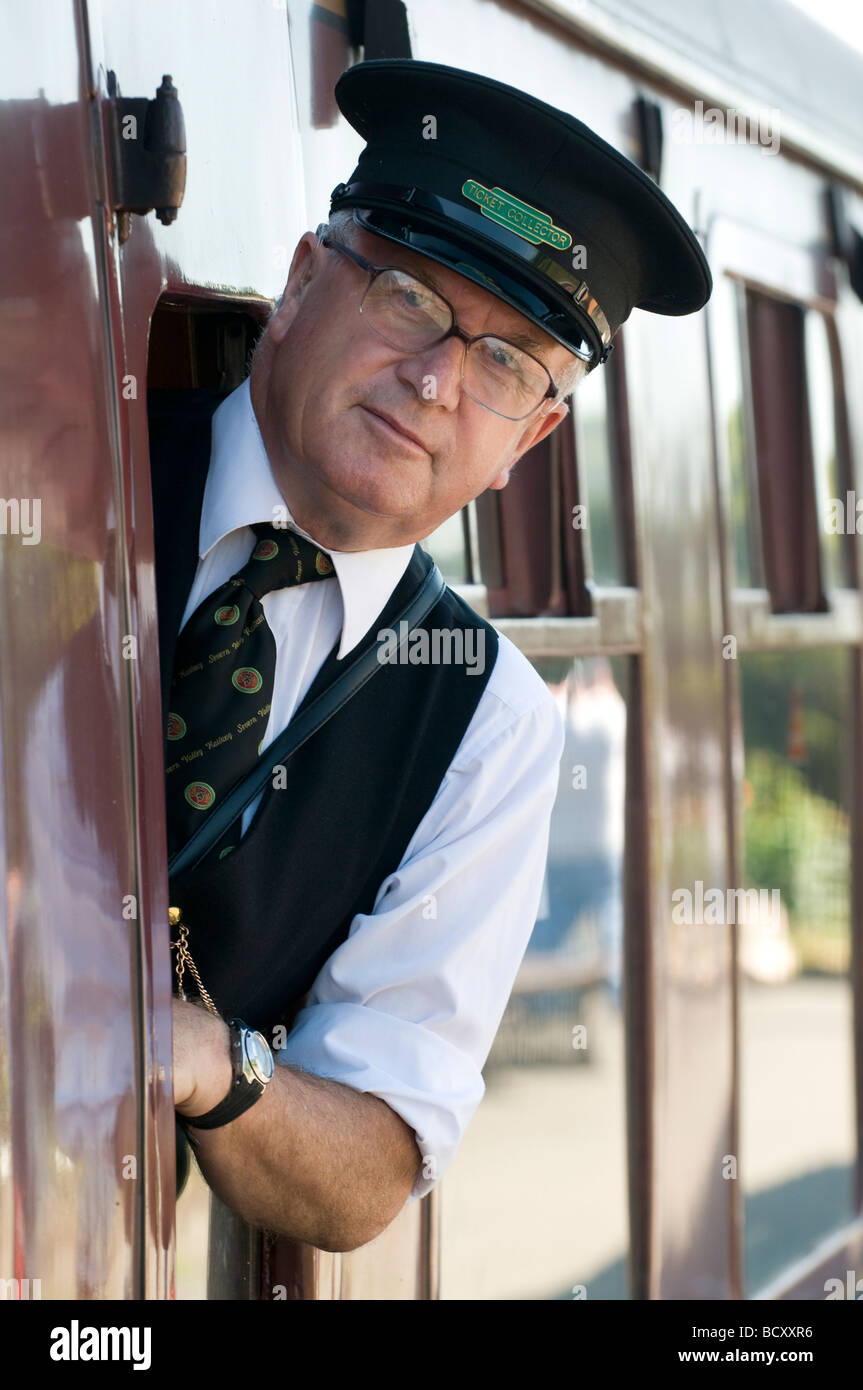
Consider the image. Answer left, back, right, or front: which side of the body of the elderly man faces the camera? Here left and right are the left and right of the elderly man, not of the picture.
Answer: front
